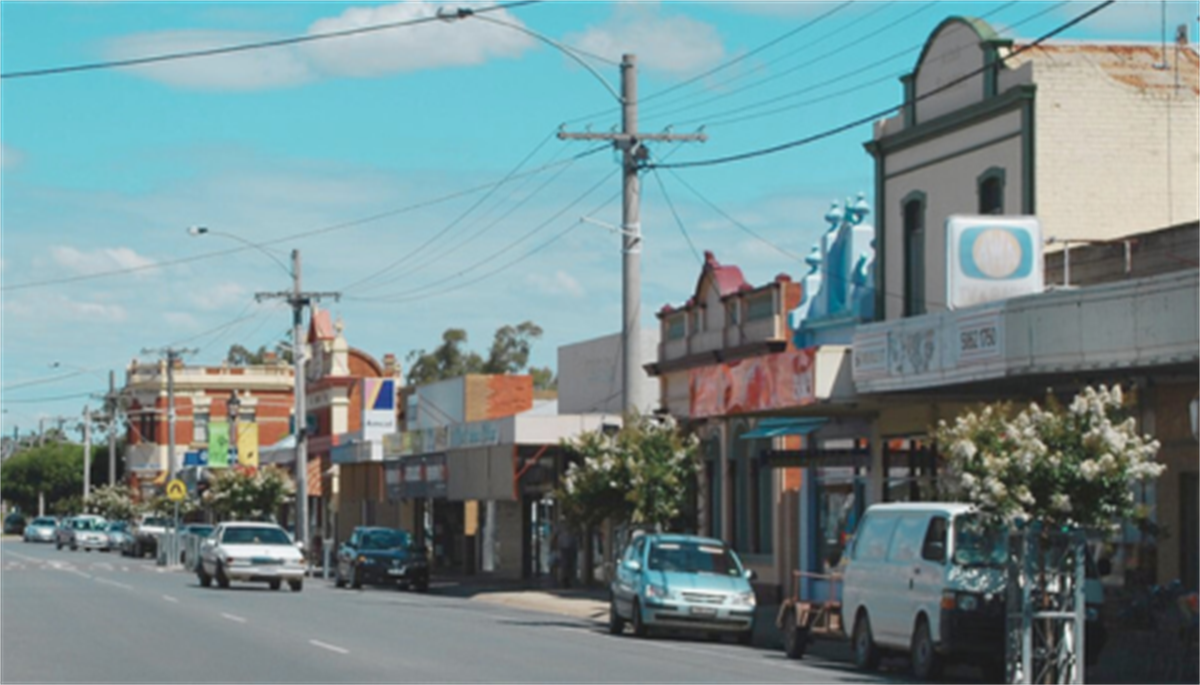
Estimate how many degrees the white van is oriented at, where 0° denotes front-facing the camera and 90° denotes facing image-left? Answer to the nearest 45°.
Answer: approximately 315°

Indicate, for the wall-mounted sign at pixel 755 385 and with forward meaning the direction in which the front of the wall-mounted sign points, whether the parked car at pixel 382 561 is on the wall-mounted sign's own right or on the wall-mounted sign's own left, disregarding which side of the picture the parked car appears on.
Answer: on the wall-mounted sign's own right

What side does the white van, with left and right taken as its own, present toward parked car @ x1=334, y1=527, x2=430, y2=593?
back

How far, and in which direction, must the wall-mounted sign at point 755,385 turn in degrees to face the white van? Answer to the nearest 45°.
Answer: approximately 45° to its left

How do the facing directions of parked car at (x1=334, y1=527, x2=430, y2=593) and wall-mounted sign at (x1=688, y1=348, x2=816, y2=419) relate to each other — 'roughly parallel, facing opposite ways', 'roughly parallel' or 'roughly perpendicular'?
roughly perpendicular

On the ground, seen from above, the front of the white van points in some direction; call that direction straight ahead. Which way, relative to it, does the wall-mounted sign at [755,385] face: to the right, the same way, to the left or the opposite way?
to the right

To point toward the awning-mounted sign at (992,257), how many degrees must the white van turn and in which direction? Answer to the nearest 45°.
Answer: approximately 135° to its left

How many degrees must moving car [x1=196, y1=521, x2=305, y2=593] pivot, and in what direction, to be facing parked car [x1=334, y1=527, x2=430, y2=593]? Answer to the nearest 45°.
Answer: approximately 90° to its left

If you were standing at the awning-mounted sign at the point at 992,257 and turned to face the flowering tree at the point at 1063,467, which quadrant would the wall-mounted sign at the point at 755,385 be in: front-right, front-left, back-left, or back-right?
back-right

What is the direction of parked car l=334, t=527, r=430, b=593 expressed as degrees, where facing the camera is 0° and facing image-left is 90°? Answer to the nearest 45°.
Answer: approximately 315°

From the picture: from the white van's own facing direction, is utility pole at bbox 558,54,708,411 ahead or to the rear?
to the rear

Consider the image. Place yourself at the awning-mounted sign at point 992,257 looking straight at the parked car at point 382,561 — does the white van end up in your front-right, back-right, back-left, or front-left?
back-left
